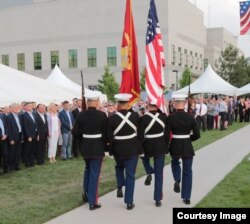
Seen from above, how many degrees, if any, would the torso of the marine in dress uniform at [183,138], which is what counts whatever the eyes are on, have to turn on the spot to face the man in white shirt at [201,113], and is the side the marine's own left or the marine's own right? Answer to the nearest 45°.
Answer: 0° — they already face them

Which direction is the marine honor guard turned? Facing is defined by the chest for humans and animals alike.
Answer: away from the camera

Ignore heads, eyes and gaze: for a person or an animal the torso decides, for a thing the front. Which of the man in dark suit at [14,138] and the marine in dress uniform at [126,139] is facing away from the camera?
the marine in dress uniform

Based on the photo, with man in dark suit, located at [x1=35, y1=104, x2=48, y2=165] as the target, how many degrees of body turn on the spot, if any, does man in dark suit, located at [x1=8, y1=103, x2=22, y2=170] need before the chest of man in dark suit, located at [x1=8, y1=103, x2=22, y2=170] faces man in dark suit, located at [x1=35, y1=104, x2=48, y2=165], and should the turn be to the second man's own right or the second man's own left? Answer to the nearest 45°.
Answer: approximately 90° to the second man's own left

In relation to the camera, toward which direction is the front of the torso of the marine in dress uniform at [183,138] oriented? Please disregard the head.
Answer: away from the camera

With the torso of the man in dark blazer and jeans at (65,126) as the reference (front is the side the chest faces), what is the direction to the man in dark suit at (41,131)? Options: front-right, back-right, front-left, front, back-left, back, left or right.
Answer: right

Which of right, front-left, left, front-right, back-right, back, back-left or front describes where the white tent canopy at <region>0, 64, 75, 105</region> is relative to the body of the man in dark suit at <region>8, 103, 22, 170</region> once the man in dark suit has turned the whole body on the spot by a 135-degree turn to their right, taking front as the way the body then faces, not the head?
right

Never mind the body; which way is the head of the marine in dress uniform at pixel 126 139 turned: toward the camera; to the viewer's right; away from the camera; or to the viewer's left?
away from the camera

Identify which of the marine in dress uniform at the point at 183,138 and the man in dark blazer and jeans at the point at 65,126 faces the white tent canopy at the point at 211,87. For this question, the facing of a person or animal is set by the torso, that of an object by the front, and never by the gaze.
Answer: the marine in dress uniform

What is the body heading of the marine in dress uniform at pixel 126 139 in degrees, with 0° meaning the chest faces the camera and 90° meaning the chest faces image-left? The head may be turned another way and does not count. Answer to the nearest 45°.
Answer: approximately 180°

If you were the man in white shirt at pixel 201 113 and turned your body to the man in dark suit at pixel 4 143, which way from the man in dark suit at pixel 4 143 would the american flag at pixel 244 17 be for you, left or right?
left

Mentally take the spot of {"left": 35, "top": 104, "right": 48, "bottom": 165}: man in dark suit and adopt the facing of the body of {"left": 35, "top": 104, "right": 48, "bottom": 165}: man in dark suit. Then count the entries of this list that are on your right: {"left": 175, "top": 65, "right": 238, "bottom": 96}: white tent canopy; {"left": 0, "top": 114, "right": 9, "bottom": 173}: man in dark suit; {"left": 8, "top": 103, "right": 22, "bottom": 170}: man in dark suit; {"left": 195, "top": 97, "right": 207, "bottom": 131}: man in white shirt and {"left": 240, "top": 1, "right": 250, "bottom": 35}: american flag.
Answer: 2

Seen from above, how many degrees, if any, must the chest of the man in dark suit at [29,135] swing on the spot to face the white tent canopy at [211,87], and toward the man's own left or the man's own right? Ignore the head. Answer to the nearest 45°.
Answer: approximately 90° to the man's own left

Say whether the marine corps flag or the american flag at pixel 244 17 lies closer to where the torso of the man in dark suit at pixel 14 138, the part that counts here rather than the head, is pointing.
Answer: the marine corps flag

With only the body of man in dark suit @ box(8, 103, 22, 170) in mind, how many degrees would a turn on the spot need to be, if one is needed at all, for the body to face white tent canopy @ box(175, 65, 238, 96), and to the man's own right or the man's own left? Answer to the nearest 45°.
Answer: approximately 90° to the man's own left
